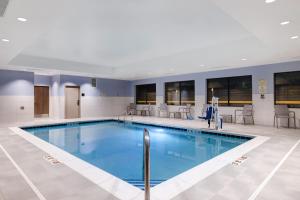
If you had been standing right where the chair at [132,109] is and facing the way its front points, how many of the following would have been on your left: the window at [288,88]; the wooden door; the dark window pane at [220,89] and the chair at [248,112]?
3

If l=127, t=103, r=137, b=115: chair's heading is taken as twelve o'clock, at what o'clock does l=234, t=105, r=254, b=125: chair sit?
l=234, t=105, r=254, b=125: chair is roughly at 9 o'clock from l=127, t=103, r=137, b=115: chair.

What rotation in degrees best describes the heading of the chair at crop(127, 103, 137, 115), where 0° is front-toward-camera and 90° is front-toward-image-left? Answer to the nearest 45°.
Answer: approximately 45°

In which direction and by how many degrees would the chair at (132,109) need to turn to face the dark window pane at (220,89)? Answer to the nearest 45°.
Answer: approximately 90° to its left

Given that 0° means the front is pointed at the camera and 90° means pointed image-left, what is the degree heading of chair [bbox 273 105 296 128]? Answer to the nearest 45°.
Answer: approximately 315°

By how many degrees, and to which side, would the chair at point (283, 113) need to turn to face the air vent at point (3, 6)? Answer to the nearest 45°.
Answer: approximately 90° to its right

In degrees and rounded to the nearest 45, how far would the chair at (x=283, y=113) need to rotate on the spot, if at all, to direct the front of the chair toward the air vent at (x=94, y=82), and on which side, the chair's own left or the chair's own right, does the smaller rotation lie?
approximately 135° to the chair's own right

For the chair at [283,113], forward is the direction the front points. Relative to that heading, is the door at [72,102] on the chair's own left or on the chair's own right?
on the chair's own right

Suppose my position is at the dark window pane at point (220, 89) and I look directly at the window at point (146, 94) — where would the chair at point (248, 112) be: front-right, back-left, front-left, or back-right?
back-left
